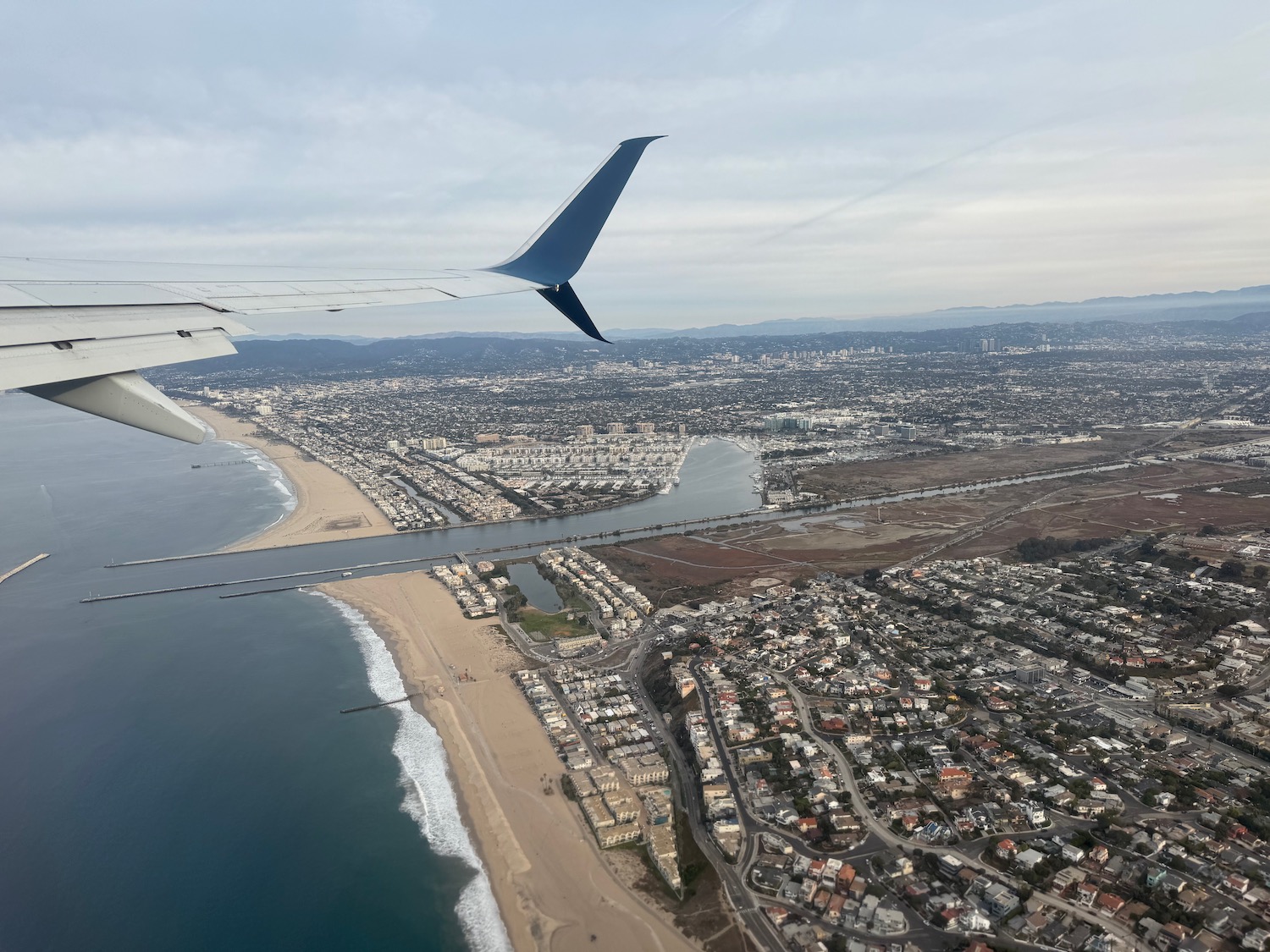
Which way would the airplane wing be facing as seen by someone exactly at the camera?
facing away from the viewer and to the left of the viewer
